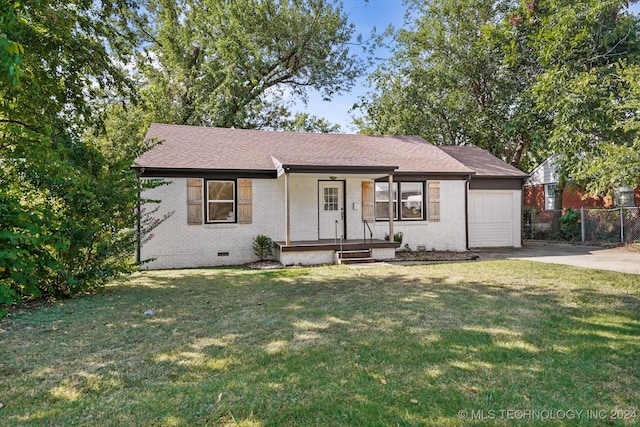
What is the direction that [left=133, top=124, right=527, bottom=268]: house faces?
toward the camera

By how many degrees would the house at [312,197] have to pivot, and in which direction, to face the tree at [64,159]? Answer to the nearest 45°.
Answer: approximately 45° to its right

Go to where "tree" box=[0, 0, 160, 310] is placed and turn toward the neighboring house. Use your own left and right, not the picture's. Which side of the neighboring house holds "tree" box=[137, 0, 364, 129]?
left

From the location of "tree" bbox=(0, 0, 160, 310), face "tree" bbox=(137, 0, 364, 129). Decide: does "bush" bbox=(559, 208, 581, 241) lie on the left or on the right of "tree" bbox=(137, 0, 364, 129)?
right

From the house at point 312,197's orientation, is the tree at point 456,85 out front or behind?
behind

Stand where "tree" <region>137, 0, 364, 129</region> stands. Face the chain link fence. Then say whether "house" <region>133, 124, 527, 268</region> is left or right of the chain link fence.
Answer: right

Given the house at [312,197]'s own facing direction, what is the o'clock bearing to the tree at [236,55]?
The tree is roughly at 5 o'clock from the house.

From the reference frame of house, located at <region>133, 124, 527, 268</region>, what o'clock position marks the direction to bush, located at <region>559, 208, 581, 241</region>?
The bush is roughly at 8 o'clock from the house.

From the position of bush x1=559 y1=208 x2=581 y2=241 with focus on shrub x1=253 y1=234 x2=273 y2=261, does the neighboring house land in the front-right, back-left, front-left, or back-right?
back-right

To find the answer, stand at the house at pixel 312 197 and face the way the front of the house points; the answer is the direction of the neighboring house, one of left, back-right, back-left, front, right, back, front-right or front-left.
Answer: back-left

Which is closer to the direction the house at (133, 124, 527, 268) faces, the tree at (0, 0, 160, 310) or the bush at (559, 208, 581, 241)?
the tree

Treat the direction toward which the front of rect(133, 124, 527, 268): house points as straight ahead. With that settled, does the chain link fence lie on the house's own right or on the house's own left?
on the house's own left
